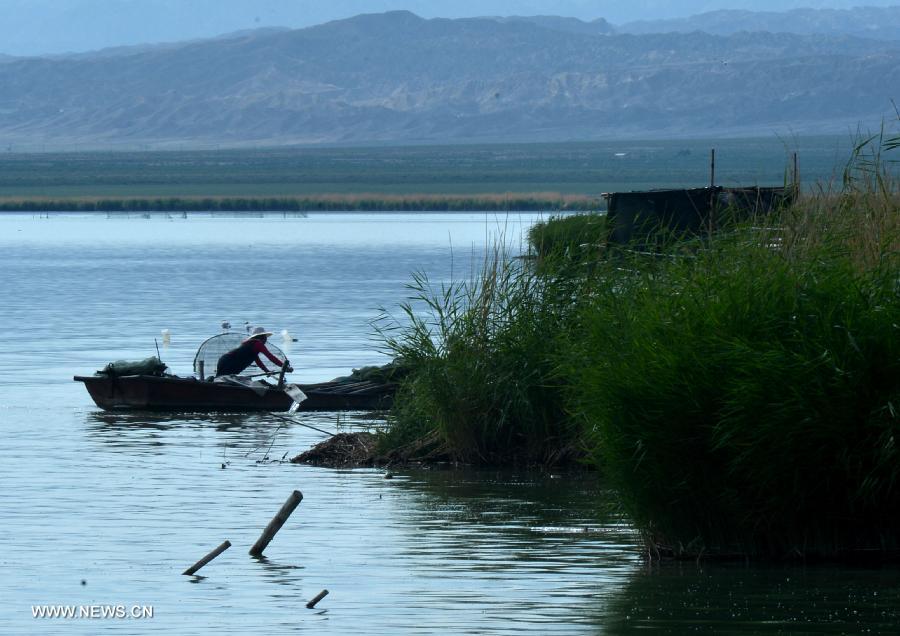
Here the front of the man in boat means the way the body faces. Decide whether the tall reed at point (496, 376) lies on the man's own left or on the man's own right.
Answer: on the man's own right

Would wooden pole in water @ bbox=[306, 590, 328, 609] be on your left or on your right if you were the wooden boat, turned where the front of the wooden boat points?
on your left

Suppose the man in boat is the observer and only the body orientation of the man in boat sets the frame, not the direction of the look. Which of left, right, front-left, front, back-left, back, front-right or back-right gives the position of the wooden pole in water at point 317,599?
right

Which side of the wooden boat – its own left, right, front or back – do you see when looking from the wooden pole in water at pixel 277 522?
left

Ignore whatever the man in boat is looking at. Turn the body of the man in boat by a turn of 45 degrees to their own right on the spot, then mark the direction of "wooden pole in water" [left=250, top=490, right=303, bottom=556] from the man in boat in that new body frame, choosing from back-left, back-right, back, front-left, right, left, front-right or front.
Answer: front-right

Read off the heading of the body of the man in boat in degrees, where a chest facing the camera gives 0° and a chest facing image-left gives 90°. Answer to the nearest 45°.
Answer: approximately 270°

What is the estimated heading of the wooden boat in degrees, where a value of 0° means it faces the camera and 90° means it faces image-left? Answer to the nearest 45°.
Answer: approximately 90°
